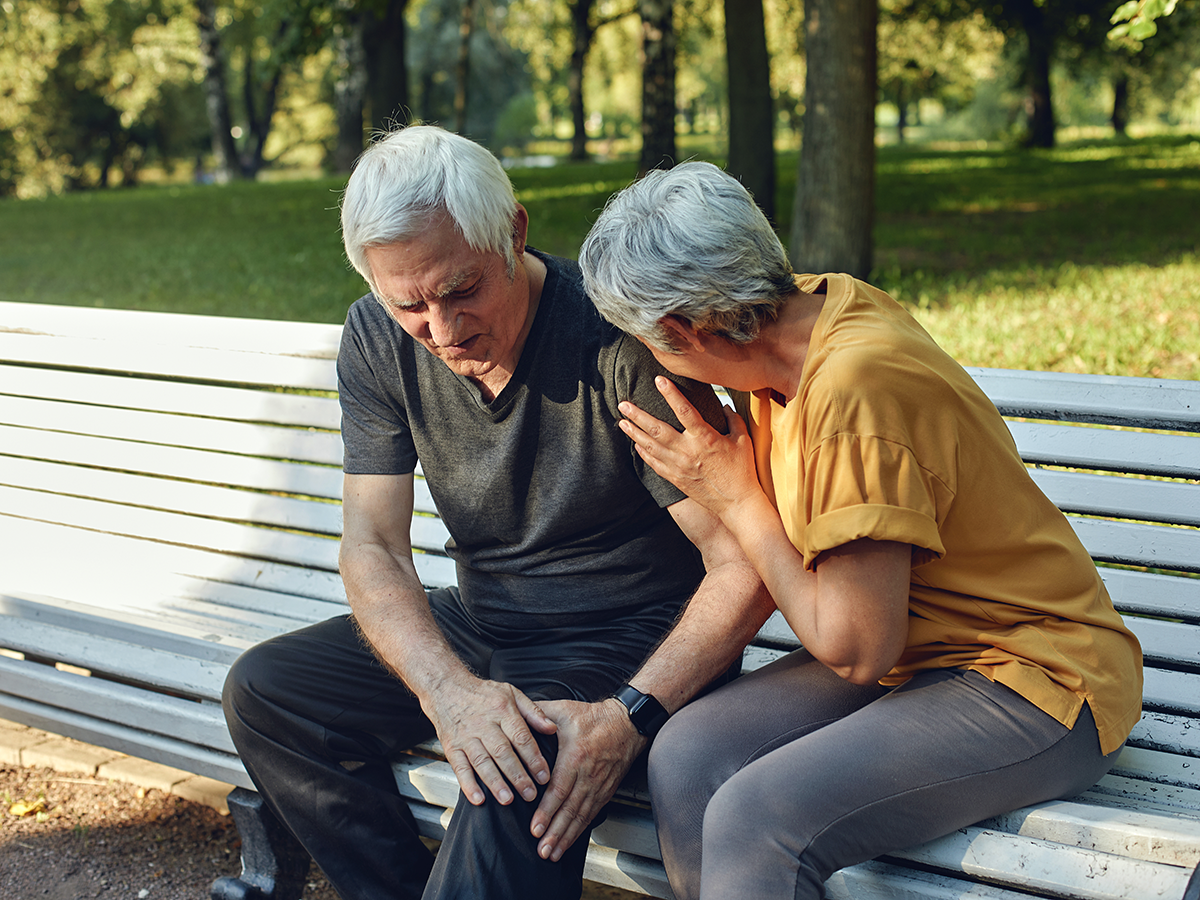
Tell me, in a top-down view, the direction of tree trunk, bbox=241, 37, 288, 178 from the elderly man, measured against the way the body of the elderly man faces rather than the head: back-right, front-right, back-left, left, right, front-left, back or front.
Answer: back-right

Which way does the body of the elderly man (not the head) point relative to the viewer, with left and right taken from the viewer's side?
facing the viewer and to the left of the viewer

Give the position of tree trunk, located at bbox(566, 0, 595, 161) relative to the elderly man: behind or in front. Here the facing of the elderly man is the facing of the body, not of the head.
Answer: behind

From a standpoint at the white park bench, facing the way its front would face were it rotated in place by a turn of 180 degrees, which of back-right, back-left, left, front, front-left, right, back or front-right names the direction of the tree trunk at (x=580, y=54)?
front-left

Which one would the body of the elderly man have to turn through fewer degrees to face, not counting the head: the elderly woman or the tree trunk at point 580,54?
the elderly woman

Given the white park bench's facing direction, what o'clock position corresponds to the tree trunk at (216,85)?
The tree trunk is roughly at 4 o'clock from the white park bench.

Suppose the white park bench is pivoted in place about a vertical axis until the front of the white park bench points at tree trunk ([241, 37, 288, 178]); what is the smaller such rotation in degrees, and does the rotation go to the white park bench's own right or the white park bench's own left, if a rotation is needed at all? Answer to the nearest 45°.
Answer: approximately 135° to the white park bench's own right
